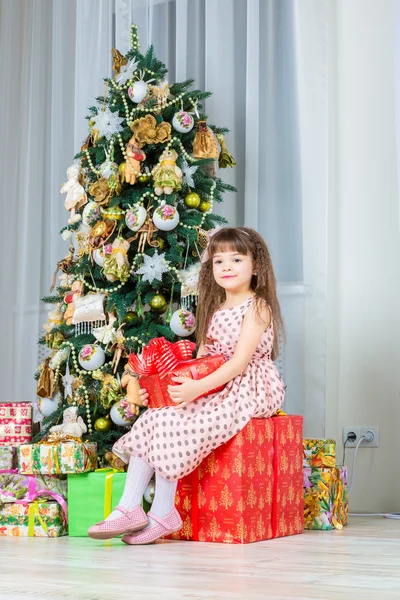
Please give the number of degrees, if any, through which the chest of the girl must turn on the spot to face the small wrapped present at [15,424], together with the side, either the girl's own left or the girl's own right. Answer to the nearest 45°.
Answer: approximately 90° to the girl's own right

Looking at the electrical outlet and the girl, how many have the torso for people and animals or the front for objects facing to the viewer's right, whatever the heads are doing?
0

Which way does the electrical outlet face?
toward the camera

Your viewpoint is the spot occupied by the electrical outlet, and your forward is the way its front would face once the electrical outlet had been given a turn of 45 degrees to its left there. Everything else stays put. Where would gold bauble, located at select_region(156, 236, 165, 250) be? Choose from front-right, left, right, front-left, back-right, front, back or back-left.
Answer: right

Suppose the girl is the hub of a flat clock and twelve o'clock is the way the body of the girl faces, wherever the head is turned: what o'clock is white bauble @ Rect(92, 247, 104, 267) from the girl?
The white bauble is roughly at 3 o'clock from the girl.

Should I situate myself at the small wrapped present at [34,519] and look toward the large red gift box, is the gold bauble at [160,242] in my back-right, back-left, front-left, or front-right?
front-left

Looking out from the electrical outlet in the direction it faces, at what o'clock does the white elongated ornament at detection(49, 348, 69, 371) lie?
The white elongated ornament is roughly at 2 o'clock from the electrical outlet.

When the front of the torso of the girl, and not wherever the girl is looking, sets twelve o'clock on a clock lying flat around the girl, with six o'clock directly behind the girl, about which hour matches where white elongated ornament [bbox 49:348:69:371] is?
The white elongated ornament is roughly at 3 o'clock from the girl.

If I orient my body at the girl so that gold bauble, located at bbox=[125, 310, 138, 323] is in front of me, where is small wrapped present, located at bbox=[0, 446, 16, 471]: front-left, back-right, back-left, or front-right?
front-left
